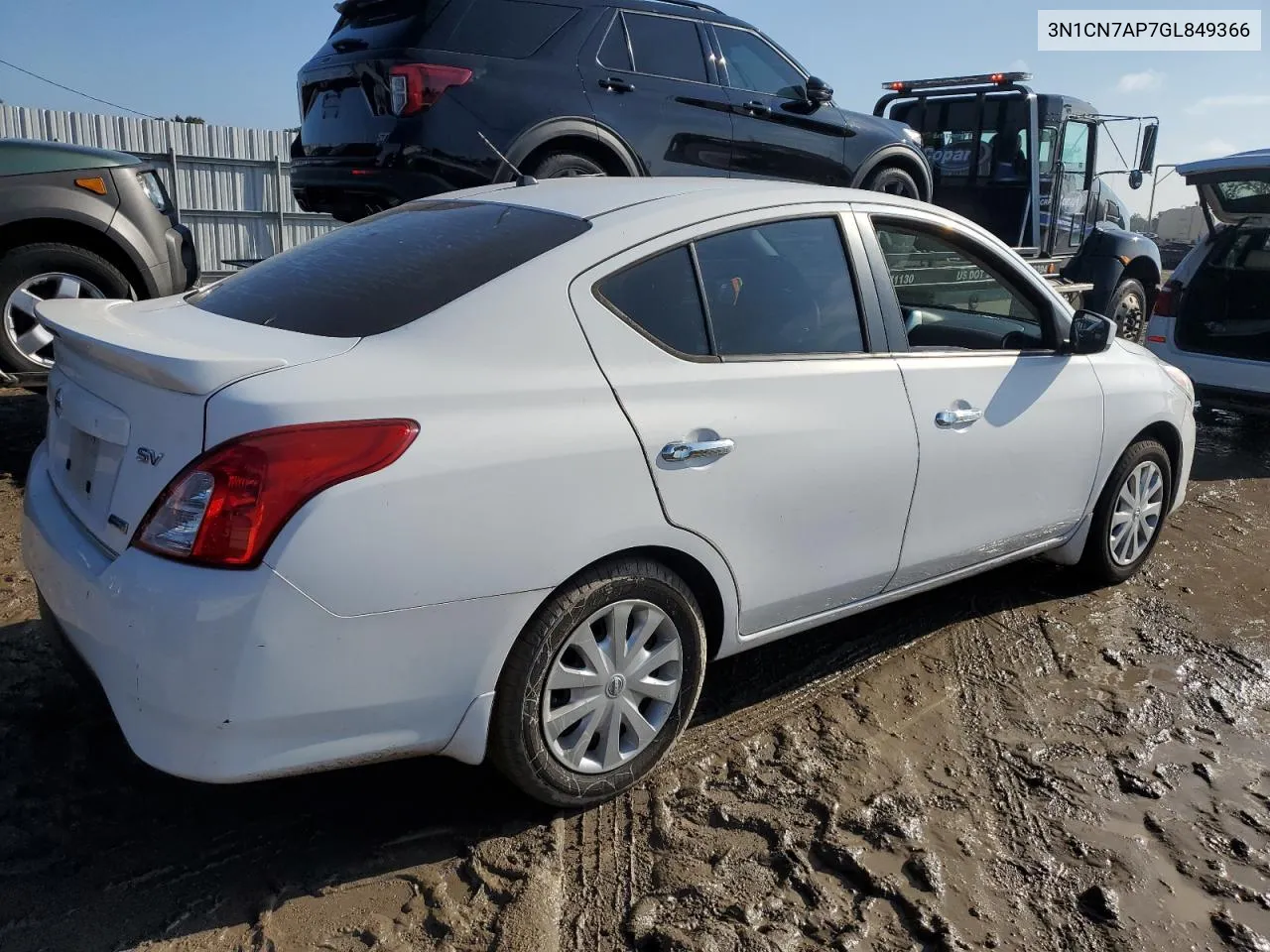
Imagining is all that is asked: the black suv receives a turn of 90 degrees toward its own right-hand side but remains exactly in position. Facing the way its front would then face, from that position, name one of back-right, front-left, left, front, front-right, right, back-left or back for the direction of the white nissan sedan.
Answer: front-right

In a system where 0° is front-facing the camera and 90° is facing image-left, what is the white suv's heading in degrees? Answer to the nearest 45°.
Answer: approximately 225°

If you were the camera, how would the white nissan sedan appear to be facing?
facing away from the viewer and to the right of the viewer

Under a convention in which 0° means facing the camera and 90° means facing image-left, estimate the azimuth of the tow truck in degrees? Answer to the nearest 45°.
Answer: approximately 225°

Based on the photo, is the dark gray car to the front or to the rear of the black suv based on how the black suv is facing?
to the rear

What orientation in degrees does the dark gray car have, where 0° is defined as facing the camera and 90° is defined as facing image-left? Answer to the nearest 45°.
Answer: approximately 270°

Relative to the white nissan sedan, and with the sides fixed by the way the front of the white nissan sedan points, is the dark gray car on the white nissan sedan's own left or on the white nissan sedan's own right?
on the white nissan sedan's own left

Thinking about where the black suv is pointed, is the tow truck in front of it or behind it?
in front

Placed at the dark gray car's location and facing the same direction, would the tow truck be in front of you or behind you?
in front

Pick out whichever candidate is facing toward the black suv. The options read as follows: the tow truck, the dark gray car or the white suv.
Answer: the dark gray car

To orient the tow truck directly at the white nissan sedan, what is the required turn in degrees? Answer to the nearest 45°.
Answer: approximately 135° to its right
